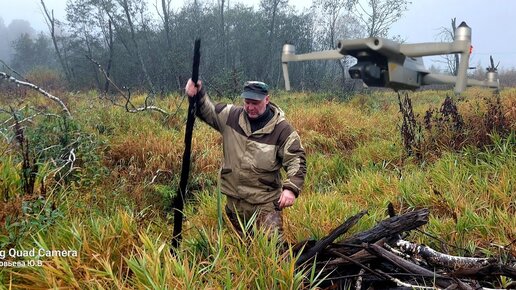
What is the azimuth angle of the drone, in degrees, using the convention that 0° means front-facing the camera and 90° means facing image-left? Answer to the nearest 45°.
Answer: approximately 45°
